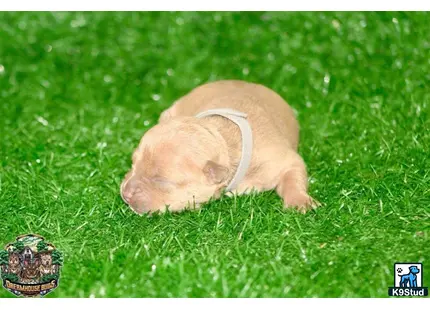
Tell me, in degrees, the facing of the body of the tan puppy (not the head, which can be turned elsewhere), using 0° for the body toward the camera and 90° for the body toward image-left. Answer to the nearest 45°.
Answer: approximately 45°
